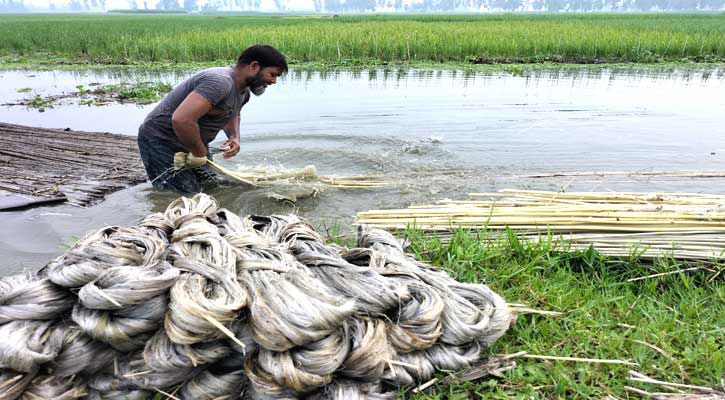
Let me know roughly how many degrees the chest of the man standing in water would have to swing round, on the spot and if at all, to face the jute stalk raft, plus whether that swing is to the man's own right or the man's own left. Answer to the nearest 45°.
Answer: approximately 135° to the man's own left

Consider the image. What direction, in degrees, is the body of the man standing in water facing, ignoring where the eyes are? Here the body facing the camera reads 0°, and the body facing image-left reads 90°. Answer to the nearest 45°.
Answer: approximately 270°
